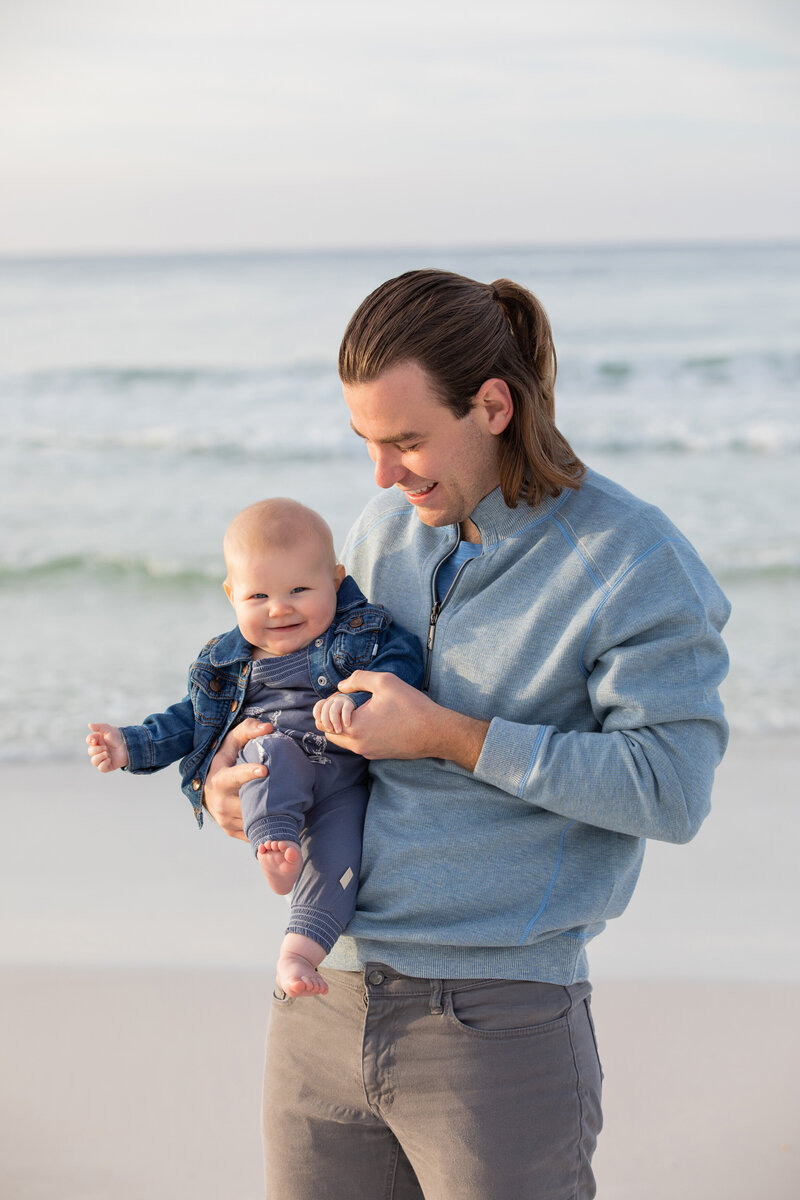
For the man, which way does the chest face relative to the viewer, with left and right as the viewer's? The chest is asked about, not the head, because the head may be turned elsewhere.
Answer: facing the viewer and to the left of the viewer

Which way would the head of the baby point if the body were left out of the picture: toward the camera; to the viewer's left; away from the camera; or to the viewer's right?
toward the camera

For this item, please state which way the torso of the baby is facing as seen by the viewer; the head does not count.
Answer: toward the camera
